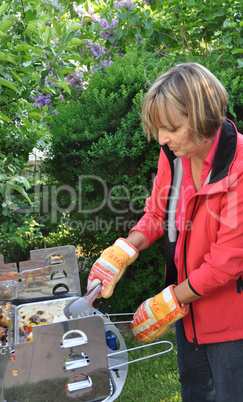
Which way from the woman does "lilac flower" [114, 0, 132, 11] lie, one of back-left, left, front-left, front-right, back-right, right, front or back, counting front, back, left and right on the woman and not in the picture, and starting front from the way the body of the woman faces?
back-right

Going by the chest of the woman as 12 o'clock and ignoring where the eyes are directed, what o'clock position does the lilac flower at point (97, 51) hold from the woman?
The lilac flower is roughly at 4 o'clock from the woman.

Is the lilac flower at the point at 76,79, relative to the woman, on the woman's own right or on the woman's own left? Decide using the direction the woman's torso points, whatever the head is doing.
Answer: on the woman's own right

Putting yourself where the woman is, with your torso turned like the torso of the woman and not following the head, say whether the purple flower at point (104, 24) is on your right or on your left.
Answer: on your right

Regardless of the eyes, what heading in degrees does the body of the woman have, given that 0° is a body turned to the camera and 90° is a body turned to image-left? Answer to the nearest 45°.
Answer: approximately 45°
